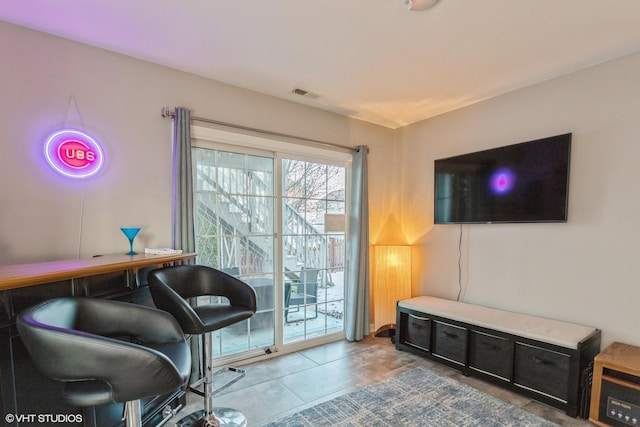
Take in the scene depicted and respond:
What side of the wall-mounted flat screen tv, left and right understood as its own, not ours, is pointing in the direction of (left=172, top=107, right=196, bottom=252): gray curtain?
front

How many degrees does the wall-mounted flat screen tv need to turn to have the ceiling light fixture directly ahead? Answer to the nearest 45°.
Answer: approximately 45° to its left

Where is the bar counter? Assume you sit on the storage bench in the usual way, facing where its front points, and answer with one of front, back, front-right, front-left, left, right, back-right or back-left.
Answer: front

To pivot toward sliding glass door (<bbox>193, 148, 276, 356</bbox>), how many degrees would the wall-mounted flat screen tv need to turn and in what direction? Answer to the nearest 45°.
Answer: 0° — it already faces it

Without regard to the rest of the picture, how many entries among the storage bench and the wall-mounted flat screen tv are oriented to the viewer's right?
0

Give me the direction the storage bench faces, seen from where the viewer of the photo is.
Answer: facing the viewer and to the left of the viewer

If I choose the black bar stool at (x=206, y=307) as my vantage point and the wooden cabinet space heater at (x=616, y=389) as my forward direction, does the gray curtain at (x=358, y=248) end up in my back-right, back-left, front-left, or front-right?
front-left

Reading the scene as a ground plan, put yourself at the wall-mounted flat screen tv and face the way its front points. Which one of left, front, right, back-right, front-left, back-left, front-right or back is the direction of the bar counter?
front

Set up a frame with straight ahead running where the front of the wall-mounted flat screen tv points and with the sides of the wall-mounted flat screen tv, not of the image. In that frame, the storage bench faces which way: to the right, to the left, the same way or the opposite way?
the same way

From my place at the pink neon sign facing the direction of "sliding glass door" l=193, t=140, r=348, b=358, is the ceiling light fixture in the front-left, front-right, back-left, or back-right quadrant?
front-right

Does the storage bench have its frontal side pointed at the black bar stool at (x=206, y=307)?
yes

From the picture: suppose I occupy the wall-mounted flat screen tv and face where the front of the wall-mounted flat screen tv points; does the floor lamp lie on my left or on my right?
on my right

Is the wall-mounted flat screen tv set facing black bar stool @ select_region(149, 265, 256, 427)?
yes

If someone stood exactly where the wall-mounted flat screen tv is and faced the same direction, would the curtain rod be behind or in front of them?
in front
